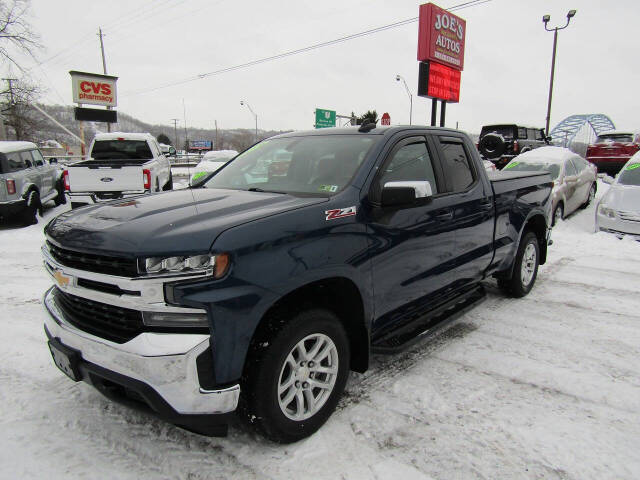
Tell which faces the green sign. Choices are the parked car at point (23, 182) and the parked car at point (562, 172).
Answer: the parked car at point (23, 182)

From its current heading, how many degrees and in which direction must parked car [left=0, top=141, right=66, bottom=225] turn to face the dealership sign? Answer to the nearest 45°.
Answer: approximately 45° to its right

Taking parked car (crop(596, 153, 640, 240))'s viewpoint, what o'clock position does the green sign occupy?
The green sign is roughly at 5 o'clock from the parked car.

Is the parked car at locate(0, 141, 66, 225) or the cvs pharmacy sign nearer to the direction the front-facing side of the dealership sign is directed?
the parked car

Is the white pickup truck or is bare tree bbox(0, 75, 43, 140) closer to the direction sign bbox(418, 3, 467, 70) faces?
the white pickup truck

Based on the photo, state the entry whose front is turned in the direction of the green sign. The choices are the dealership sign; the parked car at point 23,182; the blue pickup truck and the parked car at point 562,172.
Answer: the parked car at point 23,182

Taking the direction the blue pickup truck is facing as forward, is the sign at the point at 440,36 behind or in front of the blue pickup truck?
behind

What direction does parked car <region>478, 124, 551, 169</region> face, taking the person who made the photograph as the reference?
facing away from the viewer and to the right of the viewer

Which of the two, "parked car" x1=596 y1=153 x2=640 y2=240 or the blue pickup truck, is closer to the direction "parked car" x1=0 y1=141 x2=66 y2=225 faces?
the parked car

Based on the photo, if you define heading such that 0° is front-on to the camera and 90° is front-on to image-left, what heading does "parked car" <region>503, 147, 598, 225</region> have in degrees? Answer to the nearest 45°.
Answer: approximately 45°
